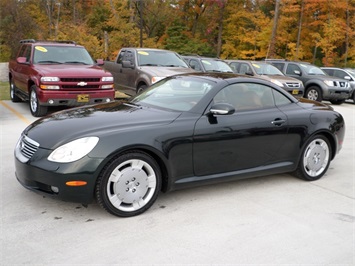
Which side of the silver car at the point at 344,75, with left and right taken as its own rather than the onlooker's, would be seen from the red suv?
right

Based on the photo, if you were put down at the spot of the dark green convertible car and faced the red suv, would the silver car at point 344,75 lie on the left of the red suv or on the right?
right

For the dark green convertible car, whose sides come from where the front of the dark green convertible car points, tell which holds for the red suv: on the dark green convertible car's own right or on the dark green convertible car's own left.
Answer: on the dark green convertible car's own right

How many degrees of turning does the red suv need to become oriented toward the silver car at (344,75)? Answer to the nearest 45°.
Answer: approximately 90° to its left

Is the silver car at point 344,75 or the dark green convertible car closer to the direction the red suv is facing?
the dark green convertible car

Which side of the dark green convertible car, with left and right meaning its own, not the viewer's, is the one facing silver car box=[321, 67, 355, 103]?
back

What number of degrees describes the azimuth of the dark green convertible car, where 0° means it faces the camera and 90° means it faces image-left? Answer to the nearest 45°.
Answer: approximately 45°

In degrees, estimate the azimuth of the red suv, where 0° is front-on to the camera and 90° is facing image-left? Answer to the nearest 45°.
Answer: approximately 315°

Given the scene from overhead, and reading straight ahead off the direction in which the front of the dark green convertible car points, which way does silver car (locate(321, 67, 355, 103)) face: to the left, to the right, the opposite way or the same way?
to the left
